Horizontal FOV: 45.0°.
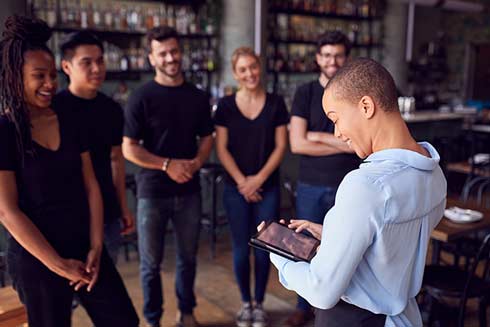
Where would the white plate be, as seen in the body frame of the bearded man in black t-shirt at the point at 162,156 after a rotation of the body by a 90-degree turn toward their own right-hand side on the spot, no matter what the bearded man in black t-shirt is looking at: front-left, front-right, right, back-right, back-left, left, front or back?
back

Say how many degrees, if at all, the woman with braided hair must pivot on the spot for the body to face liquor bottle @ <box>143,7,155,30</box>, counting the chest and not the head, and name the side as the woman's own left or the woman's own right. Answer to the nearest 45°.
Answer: approximately 135° to the woman's own left

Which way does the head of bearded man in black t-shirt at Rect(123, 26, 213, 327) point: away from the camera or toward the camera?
toward the camera

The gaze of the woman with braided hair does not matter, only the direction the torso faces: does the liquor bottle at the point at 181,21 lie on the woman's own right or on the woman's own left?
on the woman's own left

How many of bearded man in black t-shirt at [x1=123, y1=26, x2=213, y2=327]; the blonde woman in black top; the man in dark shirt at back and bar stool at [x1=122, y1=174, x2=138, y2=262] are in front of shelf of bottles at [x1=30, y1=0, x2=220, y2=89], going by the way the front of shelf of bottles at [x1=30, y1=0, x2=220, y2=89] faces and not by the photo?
4

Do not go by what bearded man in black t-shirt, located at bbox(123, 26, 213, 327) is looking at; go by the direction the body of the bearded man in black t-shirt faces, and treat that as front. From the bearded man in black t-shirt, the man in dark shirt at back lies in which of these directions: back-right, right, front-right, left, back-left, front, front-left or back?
left

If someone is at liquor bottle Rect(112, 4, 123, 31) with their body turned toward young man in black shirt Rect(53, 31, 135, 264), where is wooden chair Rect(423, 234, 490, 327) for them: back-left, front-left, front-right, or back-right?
front-left

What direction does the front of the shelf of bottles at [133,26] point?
toward the camera

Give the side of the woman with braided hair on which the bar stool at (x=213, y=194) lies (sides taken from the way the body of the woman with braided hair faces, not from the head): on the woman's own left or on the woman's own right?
on the woman's own left

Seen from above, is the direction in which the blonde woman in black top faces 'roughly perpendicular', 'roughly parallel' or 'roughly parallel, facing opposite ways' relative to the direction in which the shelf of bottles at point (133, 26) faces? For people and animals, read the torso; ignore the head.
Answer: roughly parallel

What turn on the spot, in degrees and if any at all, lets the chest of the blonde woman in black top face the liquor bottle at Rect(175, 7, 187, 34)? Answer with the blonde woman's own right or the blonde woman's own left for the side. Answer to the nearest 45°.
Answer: approximately 180°

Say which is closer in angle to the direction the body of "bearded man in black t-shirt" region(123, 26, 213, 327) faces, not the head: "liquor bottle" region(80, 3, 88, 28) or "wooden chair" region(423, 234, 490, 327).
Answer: the wooden chair

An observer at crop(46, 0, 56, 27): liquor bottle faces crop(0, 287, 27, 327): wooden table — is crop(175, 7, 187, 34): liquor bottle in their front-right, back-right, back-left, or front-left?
back-left

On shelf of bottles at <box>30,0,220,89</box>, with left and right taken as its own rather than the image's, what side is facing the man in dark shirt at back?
front

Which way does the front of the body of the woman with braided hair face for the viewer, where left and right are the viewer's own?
facing the viewer and to the right of the viewer

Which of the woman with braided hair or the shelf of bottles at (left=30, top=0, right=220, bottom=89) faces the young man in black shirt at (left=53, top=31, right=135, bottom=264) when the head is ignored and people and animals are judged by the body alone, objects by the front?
the shelf of bottles

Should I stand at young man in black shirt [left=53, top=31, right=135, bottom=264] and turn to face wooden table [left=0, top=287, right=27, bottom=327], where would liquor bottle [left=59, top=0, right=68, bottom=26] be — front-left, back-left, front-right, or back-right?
back-right

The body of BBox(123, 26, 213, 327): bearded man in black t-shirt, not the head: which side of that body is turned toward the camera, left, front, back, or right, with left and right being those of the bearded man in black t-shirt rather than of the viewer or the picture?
front

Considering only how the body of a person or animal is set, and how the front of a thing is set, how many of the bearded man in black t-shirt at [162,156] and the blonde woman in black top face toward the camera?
2

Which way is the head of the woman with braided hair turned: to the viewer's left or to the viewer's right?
to the viewer's right
